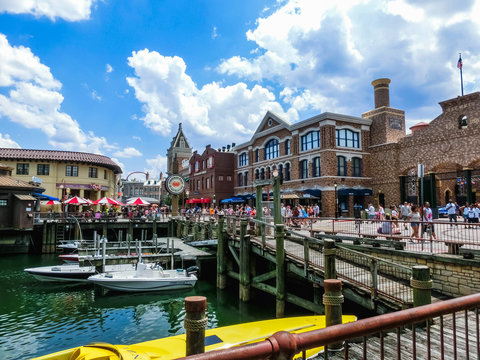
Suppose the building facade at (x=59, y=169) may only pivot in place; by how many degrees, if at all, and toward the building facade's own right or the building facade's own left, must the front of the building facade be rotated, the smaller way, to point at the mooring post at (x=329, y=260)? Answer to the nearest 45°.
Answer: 0° — it already faces it

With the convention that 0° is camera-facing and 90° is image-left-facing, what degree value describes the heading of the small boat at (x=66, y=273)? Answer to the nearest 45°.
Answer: approximately 90°

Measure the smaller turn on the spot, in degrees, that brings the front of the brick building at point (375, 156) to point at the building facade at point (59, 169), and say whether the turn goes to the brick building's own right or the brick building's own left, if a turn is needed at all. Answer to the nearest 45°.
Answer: approximately 45° to the brick building's own right

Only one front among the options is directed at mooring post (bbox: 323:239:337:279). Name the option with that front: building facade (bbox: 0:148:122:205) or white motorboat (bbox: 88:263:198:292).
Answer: the building facade

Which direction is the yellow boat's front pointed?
to the viewer's right

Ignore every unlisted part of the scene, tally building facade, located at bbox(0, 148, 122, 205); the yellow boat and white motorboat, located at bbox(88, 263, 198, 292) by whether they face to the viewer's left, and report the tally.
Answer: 1

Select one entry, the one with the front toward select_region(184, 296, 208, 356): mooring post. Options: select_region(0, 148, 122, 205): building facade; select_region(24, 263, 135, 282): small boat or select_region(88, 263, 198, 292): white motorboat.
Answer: the building facade

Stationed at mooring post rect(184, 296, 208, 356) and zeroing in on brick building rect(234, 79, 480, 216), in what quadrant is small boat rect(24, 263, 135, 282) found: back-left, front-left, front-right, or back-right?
front-left

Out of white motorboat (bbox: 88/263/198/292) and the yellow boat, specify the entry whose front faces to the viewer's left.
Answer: the white motorboat

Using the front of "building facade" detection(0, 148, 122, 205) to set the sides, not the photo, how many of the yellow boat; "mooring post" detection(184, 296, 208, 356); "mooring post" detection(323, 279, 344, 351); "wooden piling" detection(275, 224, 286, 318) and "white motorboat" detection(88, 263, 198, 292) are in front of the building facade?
5

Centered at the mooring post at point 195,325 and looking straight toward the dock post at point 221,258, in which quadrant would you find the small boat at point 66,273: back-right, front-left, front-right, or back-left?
front-left

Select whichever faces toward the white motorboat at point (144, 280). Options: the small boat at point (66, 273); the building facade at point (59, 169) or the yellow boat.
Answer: the building facade

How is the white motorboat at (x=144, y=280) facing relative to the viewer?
to the viewer's left

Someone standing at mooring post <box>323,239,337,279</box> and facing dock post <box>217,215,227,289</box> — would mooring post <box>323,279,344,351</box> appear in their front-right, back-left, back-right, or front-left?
back-left

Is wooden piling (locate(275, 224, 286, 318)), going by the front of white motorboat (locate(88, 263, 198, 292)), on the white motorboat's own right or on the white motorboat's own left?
on the white motorboat's own left

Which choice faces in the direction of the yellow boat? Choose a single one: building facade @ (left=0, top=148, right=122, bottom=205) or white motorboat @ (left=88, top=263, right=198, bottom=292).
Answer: the building facade
